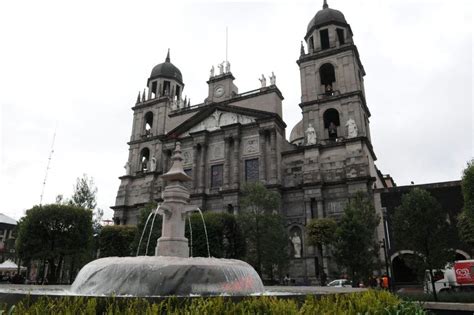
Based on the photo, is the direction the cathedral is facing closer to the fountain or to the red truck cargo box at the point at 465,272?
the fountain

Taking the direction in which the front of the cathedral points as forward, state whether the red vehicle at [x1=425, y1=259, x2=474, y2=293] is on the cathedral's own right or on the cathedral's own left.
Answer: on the cathedral's own left

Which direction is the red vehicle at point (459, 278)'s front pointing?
to the viewer's left

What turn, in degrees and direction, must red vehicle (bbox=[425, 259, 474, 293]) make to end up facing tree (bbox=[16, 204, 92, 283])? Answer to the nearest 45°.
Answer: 0° — it already faces it

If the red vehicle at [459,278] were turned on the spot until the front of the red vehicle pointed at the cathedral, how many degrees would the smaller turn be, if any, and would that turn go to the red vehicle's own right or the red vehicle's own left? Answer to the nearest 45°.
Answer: approximately 45° to the red vehicle's own right

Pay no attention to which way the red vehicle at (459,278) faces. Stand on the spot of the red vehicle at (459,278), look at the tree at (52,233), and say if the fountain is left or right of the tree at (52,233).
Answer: left

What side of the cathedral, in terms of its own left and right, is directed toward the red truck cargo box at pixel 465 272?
left

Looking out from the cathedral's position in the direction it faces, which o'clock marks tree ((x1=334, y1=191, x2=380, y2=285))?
The tree is roughly at 10 o'clock from the cathedral.

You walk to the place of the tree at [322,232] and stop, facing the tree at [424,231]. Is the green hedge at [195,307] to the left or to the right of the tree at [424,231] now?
right

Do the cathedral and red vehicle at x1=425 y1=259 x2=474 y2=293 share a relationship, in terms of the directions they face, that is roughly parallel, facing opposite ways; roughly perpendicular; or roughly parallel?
roughly perpendicular

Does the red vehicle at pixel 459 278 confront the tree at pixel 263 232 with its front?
yes
